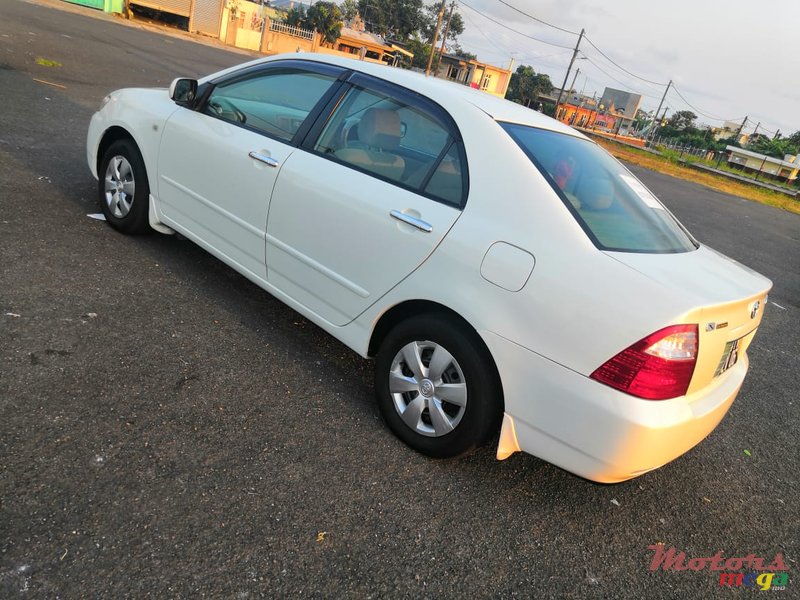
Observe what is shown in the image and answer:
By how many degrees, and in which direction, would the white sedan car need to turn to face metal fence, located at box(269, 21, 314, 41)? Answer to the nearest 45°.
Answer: approximately 45° to its right

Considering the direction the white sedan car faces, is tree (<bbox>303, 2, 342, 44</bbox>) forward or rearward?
forward

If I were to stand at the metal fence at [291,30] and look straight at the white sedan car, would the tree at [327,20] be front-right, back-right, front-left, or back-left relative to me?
back-left

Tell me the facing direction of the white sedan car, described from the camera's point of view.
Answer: facing away from the viewer and to the left of the viewer
